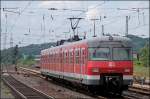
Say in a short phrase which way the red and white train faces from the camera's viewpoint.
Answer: facing the viewer and to the right of the viewer
